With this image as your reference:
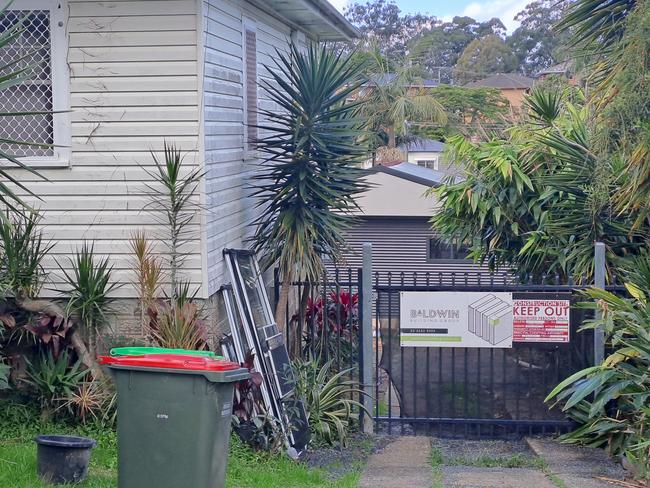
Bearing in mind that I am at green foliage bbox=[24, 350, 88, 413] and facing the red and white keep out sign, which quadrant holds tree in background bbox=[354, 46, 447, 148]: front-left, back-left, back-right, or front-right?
front-left

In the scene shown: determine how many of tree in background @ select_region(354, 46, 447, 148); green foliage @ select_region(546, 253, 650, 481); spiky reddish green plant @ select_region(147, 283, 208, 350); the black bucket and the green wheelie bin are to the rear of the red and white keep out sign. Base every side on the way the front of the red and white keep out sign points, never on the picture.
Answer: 1

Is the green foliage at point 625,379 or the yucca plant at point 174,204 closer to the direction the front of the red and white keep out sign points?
the green foliage

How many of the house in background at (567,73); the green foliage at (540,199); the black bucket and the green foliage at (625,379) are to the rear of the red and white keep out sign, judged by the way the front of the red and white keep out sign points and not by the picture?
2

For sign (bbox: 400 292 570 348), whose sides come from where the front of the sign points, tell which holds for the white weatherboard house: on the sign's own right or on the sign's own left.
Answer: on the sign's own right

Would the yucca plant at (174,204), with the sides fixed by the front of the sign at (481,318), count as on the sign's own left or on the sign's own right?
on the sign's own right

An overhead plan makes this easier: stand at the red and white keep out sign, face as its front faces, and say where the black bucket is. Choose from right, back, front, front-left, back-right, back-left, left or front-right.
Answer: front-right

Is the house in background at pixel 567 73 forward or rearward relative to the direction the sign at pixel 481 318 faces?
rearward

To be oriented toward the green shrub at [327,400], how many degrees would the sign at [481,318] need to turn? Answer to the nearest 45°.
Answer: approximately 90° to its right

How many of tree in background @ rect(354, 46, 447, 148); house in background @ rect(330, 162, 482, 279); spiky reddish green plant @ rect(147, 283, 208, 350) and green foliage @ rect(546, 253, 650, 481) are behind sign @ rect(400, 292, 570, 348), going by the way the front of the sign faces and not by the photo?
2

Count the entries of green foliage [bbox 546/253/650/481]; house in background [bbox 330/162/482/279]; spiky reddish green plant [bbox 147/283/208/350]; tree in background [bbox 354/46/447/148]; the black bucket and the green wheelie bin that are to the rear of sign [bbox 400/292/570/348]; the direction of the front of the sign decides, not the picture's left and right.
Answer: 2

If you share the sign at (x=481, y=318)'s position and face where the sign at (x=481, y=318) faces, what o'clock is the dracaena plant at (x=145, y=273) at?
The dracaena plant is roughly at 2 o'clock from the sign.

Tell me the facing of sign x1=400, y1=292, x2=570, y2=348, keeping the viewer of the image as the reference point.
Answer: facing the viewer

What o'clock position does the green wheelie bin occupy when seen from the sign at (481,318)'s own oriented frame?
The green wheelie bin is roughly at 1 o'clock from the sign.

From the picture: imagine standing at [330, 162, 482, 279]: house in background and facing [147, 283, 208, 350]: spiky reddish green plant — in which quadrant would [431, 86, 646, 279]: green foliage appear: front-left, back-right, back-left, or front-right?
front-left

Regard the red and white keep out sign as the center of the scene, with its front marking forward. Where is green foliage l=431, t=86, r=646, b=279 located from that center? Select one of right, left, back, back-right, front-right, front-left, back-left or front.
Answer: back
